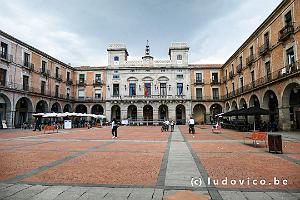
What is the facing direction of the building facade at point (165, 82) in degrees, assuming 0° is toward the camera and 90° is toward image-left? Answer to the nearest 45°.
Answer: approximately 0°
